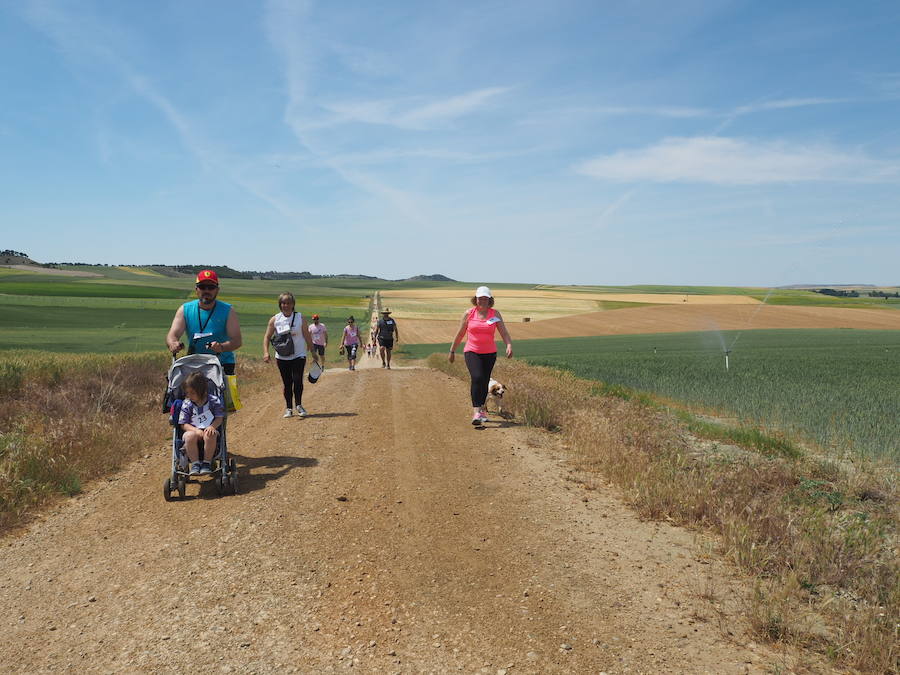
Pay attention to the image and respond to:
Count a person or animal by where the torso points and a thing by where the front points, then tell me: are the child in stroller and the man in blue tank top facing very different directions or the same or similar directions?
same or similar directions

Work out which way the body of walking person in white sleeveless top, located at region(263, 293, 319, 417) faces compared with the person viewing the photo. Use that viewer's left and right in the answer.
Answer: facing the viewer

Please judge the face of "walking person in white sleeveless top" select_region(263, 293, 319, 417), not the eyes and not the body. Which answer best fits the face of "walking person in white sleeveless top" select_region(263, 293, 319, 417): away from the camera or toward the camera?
toward the camera

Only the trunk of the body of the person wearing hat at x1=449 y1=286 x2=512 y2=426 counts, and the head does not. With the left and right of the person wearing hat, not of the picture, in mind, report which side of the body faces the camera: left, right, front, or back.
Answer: front

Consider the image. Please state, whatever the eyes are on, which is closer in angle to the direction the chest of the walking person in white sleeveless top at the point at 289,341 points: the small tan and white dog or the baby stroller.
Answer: the baby stroller

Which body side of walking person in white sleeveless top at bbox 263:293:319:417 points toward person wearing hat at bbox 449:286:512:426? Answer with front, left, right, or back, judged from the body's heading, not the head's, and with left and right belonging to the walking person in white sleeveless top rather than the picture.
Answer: left

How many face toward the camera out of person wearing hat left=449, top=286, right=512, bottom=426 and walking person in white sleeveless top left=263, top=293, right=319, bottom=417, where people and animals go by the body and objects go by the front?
2

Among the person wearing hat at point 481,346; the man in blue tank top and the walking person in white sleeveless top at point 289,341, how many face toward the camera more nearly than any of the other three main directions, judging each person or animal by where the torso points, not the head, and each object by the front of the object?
3

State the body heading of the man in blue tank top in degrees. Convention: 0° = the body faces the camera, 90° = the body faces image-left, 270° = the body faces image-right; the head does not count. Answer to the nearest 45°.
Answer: approximately 0°
